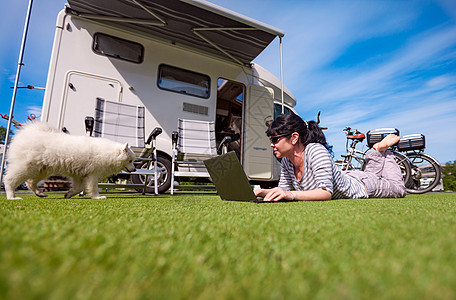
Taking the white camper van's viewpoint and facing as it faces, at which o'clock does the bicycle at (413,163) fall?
The bicycle is roughly at 2 o'clock from the white camper van.

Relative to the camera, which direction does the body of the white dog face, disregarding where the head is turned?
to the viewer's right

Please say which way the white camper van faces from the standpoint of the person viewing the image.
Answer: facing away from the viewer and to the right of the viewer

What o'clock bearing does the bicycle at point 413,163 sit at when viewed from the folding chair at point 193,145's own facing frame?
The bicycle is roughly at 9 o'clock from the folding chair.

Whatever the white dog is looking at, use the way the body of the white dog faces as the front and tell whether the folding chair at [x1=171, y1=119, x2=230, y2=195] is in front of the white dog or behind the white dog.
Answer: in front

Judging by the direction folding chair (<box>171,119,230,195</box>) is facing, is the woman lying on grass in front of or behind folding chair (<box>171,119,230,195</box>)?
in front

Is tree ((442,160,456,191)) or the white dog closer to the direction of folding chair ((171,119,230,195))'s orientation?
the white dog

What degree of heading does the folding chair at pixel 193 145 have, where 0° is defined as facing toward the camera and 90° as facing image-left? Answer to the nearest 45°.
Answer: approximately 0°

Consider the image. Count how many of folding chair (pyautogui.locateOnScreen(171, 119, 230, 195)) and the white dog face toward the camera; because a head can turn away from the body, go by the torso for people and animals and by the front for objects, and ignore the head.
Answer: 1

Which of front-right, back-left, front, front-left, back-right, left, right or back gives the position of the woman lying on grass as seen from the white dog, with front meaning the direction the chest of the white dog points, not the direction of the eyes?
front-right

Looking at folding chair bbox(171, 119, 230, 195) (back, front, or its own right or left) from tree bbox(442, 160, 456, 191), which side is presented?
left
